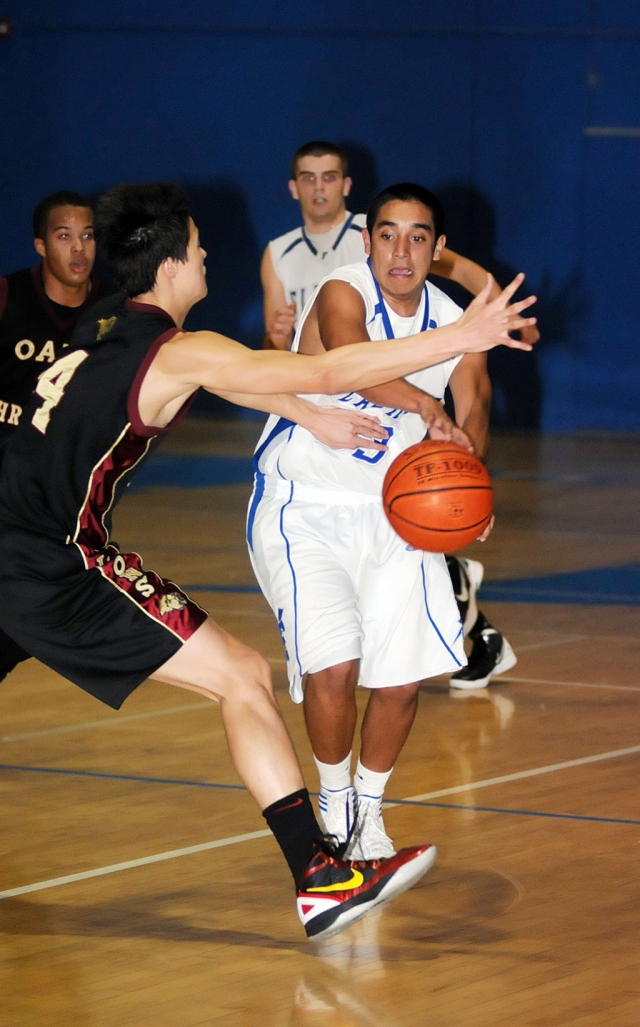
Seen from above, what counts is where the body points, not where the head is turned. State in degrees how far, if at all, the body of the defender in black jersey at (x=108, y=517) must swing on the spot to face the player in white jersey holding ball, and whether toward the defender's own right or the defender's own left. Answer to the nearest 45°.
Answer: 0° — they already face them

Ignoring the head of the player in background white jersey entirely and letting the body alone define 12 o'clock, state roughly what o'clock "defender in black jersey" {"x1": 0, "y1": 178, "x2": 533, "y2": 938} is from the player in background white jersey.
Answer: The defender in black jersey is roughly at 12 o'clock from the player in background white jersey.

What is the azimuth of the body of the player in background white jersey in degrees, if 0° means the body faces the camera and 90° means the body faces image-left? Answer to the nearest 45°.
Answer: approximately 0°

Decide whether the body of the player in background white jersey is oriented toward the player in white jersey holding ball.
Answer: yes

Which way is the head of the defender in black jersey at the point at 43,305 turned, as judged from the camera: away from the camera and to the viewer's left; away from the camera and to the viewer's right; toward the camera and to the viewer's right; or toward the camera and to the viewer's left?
toward the camera and to the viewer's right

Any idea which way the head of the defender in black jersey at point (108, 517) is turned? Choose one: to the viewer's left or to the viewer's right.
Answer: to the viewer's right

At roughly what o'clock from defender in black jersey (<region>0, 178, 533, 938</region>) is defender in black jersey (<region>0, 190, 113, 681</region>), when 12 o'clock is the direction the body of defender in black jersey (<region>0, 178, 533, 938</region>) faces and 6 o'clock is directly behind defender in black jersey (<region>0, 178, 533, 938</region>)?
defender in black jersey (<region>0, 190, 113, 681</region>) is roughly at 10 o'clock from defender in black jersey (<region>0, 178, 533, 938</region>).

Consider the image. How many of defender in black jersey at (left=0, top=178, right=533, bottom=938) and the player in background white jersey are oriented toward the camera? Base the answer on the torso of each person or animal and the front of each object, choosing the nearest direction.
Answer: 1

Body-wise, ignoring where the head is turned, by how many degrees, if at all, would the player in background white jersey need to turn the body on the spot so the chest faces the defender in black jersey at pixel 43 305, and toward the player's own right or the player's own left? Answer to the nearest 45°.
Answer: approximately 45° to the player's own right

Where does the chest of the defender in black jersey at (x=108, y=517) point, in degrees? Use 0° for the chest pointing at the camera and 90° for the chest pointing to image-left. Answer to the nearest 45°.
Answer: approximately 225°
